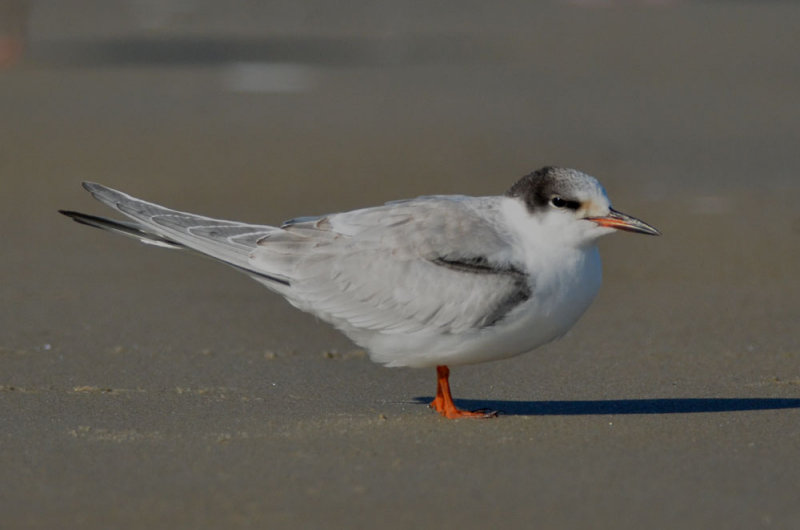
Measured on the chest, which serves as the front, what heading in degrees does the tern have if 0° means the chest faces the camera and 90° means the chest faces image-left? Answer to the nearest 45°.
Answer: approximately 270°
